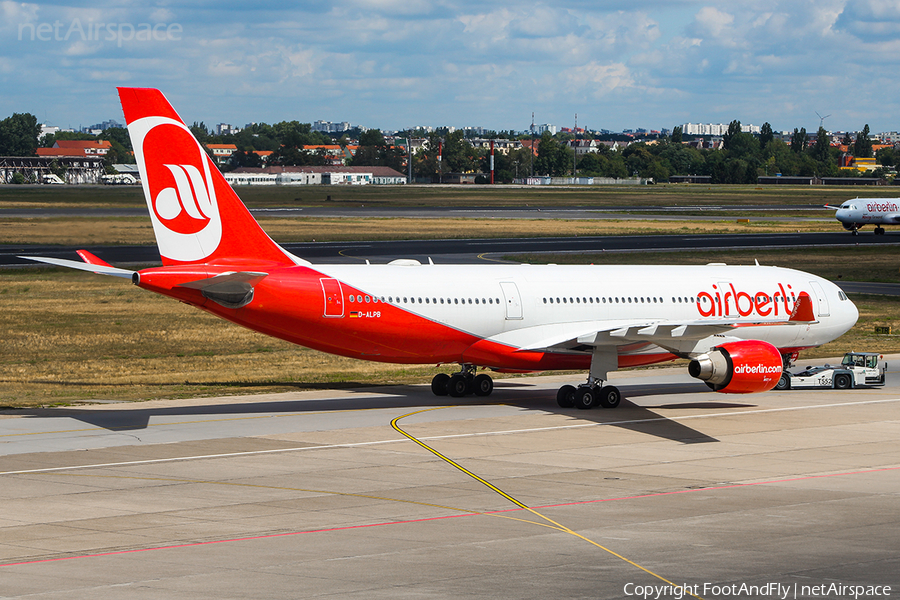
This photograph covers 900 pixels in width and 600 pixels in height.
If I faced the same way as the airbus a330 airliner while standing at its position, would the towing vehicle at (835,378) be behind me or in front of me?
in front

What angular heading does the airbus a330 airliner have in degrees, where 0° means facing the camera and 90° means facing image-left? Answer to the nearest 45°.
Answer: approximately 225°
